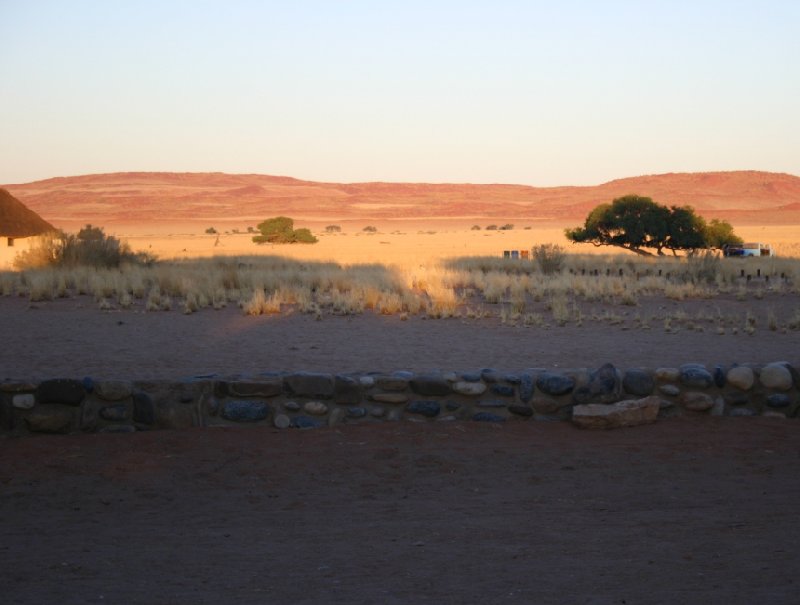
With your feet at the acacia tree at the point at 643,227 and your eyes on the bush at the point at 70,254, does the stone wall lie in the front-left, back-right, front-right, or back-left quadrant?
front-left

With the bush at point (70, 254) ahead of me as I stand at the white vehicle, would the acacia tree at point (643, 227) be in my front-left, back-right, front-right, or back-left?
front-right
